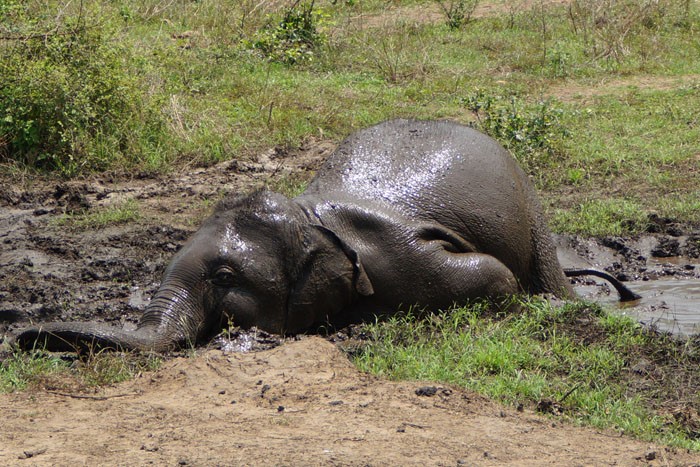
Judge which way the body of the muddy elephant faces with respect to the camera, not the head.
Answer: to the viewer's left

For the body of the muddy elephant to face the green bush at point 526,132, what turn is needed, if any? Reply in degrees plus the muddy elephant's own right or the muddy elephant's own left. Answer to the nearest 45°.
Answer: approximately 90° to the muddy elephant's own right

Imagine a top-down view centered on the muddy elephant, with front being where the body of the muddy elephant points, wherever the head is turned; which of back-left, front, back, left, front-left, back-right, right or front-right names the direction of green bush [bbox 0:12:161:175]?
front-right

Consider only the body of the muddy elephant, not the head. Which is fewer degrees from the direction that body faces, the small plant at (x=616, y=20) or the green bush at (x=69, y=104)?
the green bush

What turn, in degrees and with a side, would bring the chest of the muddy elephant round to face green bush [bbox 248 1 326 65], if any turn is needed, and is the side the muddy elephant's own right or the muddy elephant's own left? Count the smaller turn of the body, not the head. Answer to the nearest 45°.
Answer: approximately 90° to the muddy elephant's own right

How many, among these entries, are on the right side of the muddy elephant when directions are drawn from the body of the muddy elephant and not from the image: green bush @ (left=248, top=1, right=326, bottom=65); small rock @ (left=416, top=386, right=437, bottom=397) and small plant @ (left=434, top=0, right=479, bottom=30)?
2

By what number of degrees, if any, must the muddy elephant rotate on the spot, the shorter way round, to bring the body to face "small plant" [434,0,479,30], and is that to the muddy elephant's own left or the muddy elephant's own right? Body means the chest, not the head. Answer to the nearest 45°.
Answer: approximately 90° to the muddy elephant's own right

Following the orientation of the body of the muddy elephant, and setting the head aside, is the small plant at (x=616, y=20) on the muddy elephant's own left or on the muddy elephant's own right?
on the muddy elephant's own right
